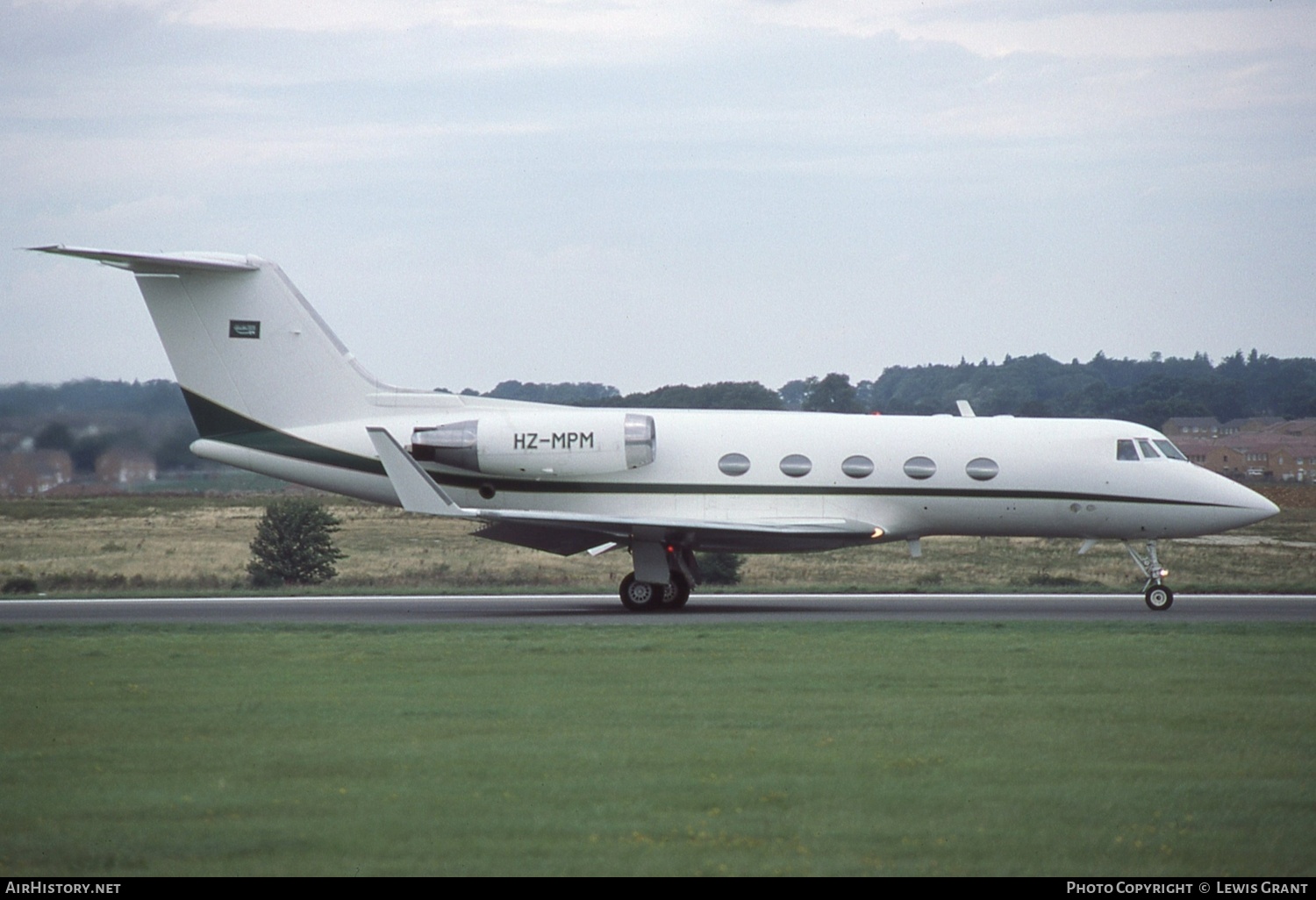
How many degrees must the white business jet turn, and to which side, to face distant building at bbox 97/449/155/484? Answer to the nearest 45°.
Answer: approximately 135° to its left

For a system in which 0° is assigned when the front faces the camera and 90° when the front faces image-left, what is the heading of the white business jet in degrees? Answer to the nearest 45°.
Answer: approximately 270°

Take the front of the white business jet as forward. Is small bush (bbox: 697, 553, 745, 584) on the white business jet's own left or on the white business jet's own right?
on the white business jet's own left

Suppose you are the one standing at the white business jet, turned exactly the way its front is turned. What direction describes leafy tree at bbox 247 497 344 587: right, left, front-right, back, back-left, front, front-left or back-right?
back-left

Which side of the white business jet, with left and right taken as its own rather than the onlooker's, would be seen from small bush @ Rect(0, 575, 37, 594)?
back
